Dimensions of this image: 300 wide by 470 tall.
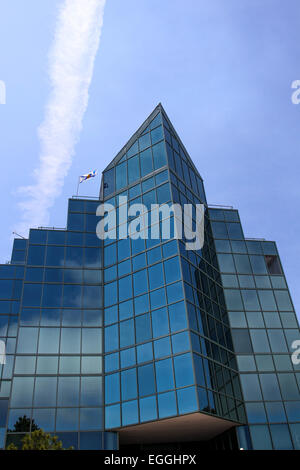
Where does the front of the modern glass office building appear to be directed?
toward the camera
